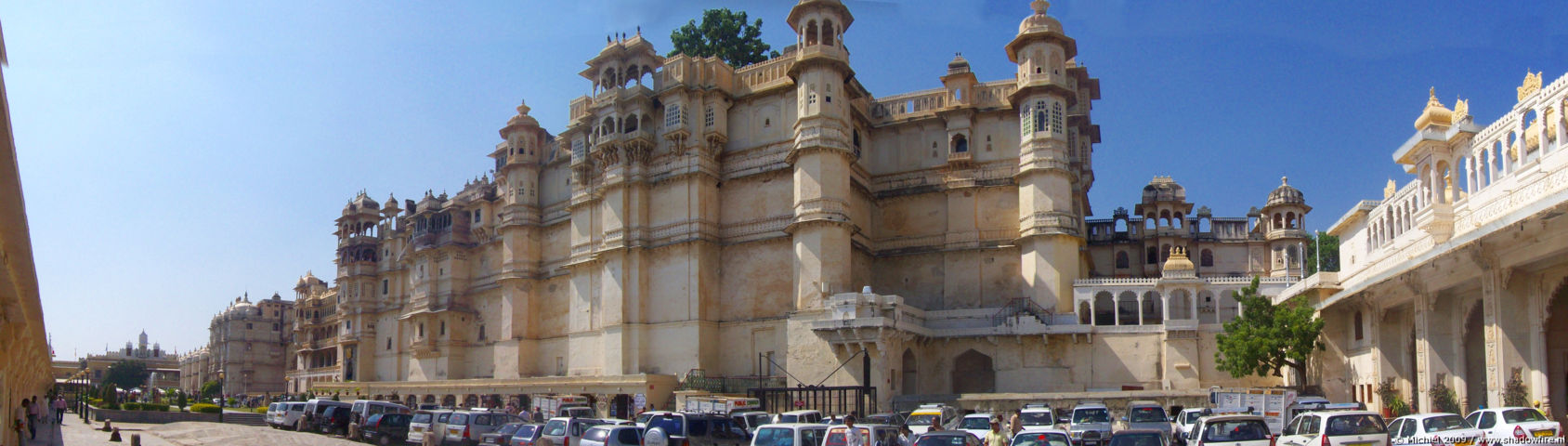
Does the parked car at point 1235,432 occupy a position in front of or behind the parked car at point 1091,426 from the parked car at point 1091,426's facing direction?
in front

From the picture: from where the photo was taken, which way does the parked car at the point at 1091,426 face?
toward the camera

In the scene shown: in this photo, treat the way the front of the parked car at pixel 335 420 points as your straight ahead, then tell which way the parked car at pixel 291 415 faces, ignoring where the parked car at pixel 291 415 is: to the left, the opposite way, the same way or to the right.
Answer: the same way

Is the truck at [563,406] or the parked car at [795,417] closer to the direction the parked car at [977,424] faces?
the parked car

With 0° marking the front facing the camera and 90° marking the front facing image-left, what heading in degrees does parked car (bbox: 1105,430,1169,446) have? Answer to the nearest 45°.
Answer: approximately 0°

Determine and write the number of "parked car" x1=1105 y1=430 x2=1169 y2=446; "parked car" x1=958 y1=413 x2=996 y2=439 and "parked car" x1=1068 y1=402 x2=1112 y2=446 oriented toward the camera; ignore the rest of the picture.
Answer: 3

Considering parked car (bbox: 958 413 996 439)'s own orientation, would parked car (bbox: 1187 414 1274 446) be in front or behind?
in front
